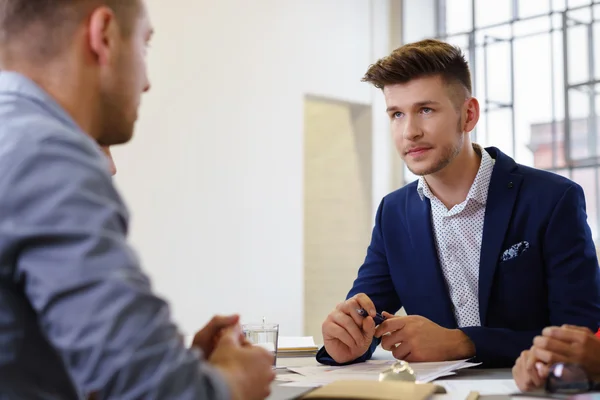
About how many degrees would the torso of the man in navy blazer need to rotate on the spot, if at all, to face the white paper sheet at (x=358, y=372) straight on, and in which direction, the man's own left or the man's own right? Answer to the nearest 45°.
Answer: approximately 45° to the man's own left

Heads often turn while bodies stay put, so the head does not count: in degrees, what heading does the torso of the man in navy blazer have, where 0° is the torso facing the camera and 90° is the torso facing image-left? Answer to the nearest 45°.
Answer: approximately 45°

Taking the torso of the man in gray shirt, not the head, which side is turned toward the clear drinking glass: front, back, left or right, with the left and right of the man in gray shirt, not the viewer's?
front

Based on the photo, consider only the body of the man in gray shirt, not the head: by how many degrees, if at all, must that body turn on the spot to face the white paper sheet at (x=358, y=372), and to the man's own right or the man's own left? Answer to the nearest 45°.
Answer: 0° — they already face it

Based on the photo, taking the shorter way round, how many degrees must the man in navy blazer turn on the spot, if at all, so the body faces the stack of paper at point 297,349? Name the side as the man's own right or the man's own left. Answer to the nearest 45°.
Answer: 0° — they already face it

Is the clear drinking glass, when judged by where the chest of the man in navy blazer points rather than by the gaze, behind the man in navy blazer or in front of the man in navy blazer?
in front

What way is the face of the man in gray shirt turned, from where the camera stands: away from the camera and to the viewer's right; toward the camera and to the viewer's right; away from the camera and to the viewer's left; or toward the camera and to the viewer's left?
away from the camera and to the viewer's right

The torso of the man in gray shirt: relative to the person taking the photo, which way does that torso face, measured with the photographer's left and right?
facing away from the viewer and to the right of the viewer

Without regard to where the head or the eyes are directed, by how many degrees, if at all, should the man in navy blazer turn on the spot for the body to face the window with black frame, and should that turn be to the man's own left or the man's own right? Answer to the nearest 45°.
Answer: approximately 135° to the man's own right
